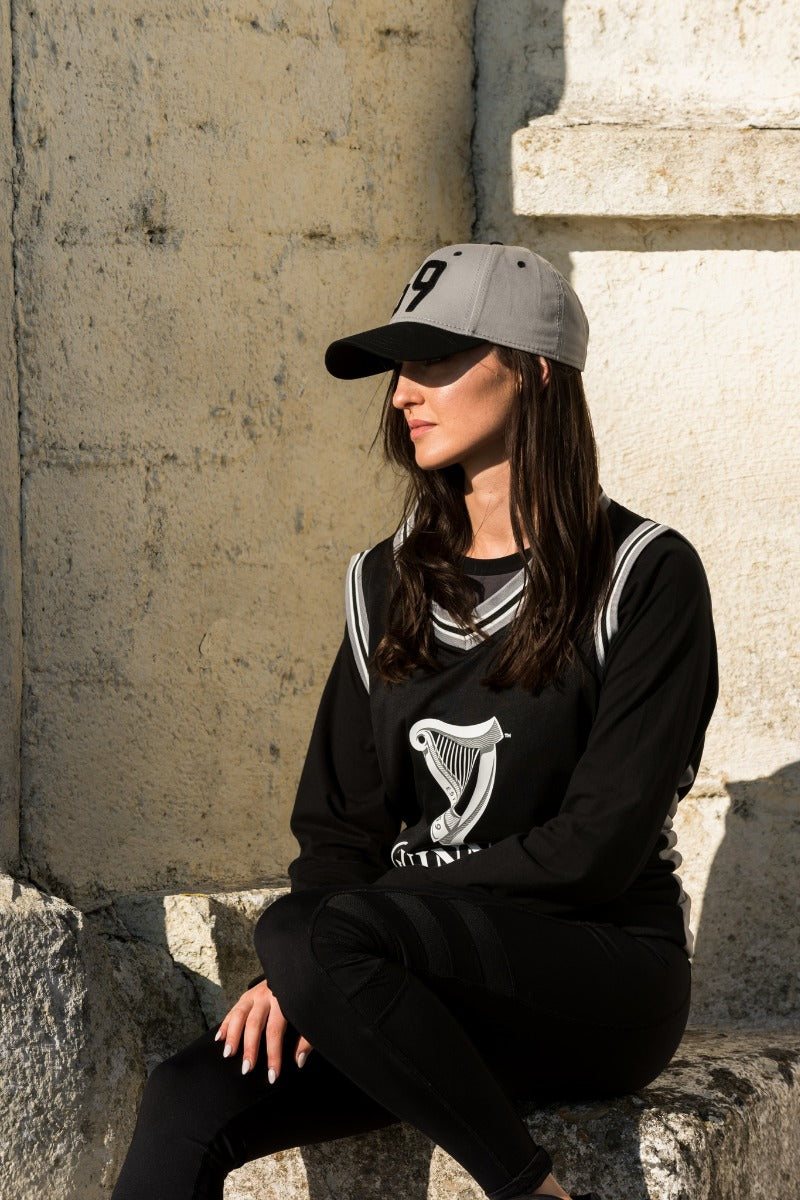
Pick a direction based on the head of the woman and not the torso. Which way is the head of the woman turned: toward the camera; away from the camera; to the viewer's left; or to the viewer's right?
to the viewer's left
